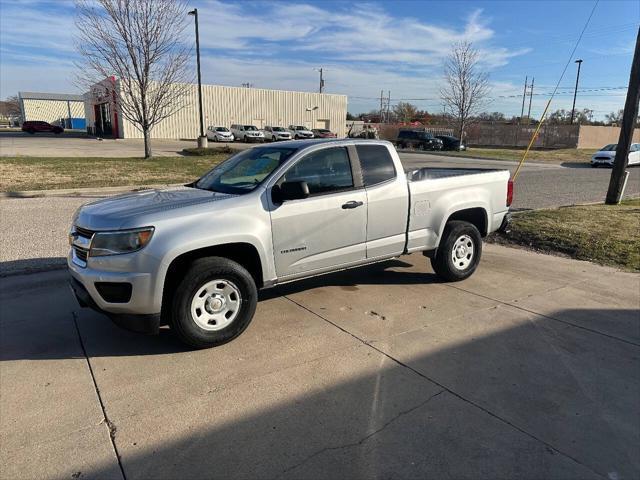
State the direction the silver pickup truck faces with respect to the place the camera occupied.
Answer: facing the viewer and to the left of the viewer

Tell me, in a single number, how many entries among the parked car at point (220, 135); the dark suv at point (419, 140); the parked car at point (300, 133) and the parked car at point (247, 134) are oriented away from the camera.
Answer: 0

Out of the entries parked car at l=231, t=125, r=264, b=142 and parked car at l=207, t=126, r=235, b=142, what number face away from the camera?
0

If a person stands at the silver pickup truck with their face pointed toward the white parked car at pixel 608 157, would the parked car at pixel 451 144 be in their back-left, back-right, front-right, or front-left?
front-left

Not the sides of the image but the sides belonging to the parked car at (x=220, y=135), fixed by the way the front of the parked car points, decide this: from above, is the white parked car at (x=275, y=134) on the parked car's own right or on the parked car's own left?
on the parked car's own left

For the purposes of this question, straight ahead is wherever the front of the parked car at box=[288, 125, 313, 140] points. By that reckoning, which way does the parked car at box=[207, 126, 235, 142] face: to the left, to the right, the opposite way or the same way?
the same way

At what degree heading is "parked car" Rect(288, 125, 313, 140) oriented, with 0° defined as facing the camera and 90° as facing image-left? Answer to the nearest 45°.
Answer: approximately 315°

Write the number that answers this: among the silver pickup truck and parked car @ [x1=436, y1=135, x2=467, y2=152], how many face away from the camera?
0

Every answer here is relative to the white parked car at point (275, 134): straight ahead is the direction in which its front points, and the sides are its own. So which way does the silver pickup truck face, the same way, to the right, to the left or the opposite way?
to the right
